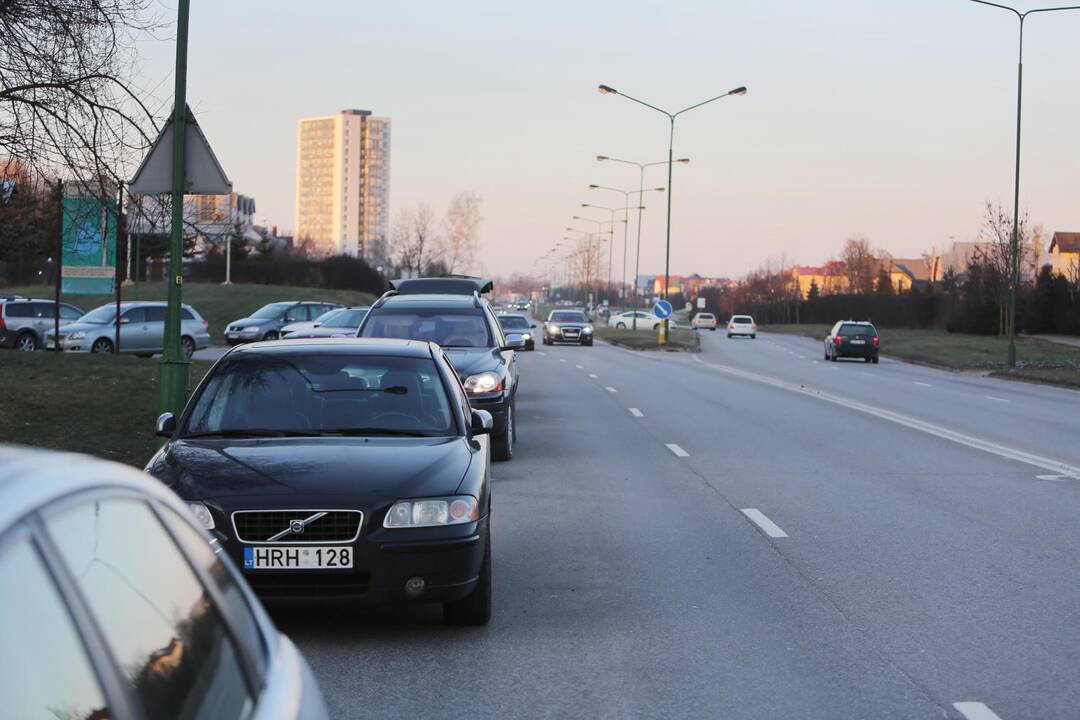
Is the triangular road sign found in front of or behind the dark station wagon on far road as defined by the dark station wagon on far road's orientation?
behind

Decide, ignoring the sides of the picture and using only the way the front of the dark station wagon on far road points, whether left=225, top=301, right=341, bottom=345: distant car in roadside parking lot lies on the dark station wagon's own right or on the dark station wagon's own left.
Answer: on the dark station wagon's own left

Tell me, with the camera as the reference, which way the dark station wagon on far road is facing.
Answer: facing away from the viewer

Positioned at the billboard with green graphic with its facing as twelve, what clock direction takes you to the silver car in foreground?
The silver car in foreground is roughly at 12 o'clock from the billboard with green graphic.

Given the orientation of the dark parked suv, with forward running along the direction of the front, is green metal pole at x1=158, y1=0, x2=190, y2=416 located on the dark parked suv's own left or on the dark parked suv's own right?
on the dark parked suv's own right

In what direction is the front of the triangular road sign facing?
away from the camera

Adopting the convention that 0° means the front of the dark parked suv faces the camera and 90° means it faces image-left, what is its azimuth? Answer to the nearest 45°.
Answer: approximately 0°

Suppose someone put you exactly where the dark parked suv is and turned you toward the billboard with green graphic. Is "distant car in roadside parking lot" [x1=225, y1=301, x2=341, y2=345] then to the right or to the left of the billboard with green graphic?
right

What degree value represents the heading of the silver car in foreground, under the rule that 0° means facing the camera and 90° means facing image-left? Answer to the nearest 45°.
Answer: approximately 45°

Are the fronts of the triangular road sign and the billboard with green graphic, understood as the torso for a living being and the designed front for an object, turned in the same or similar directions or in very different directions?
very different directions

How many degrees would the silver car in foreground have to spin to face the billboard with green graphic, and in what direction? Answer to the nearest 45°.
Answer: approximately 135° to its right

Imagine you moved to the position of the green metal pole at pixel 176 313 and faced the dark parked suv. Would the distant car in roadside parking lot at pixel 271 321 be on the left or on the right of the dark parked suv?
left

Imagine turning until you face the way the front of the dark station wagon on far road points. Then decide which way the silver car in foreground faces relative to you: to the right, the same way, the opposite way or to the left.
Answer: the opposite way
